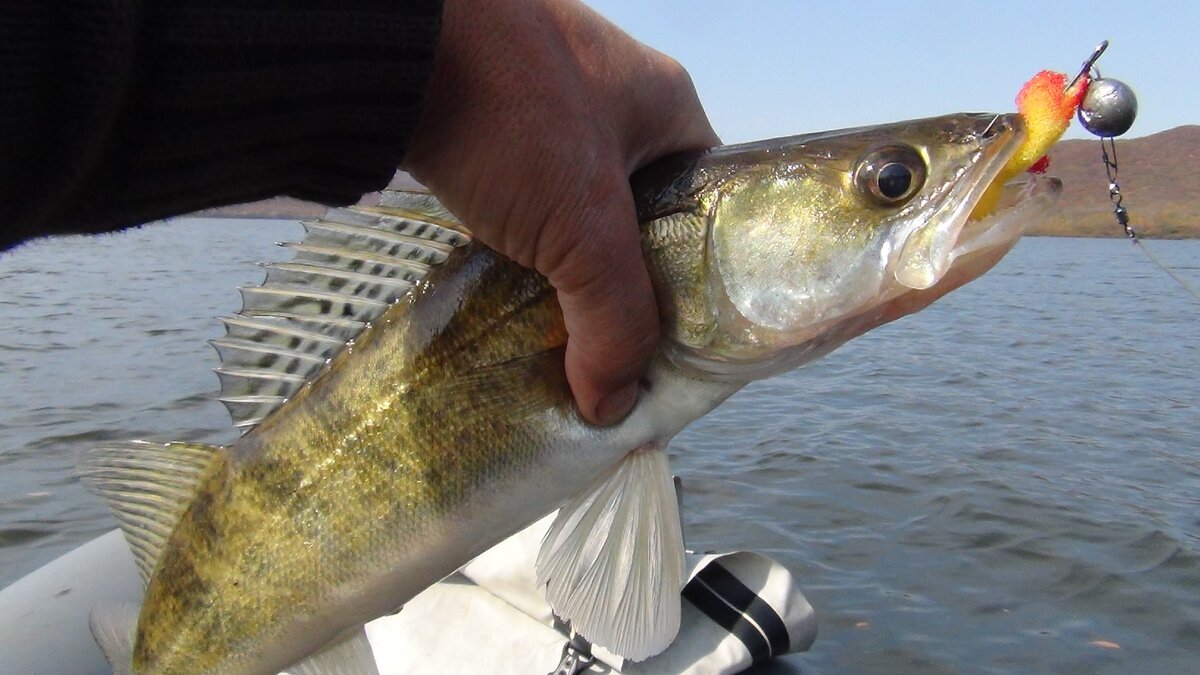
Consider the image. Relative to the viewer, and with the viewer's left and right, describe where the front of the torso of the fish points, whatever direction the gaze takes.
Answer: facing to the right of the viewer
